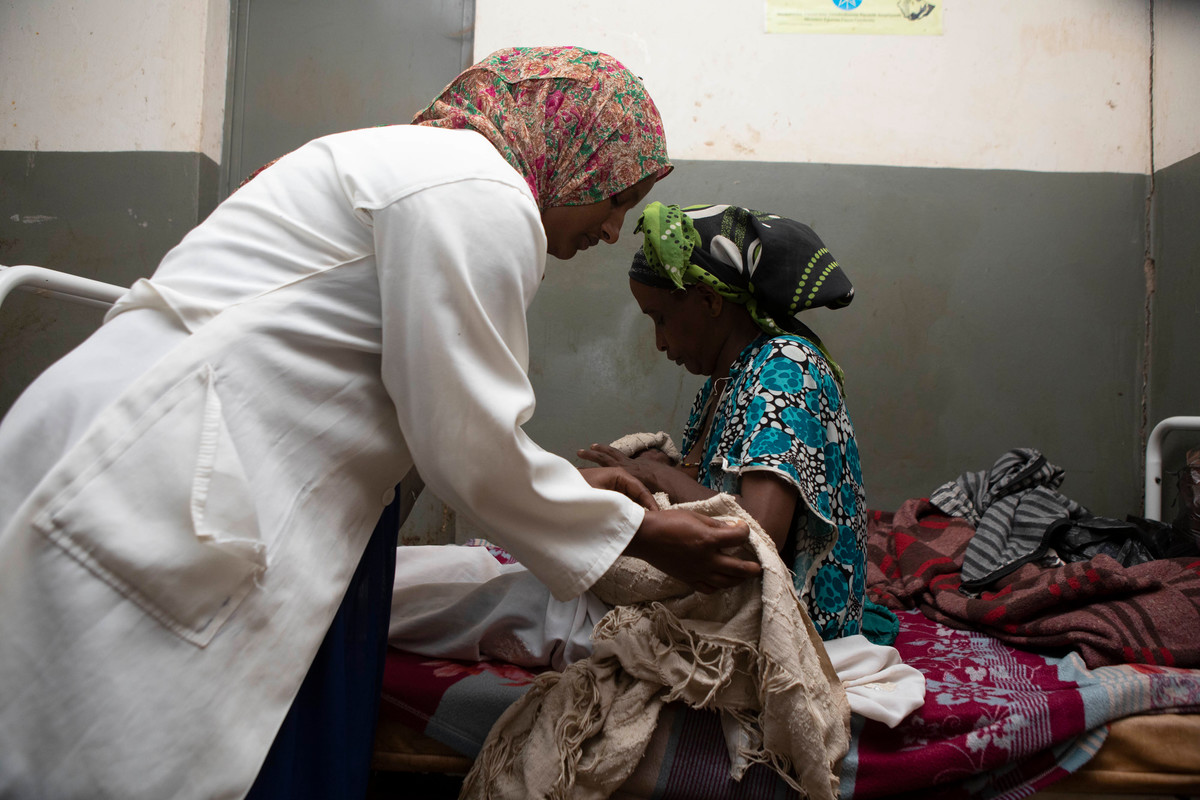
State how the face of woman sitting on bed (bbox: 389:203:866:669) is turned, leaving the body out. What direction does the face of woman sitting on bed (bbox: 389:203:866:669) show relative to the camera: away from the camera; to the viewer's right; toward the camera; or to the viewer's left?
to the viewer's left

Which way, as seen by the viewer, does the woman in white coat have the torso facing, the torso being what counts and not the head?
to the viewer's right

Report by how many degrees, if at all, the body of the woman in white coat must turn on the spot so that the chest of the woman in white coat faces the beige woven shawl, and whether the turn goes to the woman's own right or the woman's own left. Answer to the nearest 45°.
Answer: approximately 45° to the woman's own left

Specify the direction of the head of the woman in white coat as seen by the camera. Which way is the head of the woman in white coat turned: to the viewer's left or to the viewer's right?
to the viewer's right

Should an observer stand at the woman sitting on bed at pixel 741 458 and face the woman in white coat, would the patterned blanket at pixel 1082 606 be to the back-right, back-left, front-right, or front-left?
back-left

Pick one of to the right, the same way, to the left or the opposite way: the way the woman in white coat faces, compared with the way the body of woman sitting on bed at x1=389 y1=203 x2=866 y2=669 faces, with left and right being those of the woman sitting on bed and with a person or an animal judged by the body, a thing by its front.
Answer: the opposite way

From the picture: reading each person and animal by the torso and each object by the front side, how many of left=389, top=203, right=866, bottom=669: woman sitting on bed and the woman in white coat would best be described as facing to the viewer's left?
1

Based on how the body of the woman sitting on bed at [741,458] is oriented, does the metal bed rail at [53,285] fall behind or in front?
in front

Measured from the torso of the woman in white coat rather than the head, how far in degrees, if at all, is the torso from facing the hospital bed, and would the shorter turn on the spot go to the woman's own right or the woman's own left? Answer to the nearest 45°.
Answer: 0° — they already face it

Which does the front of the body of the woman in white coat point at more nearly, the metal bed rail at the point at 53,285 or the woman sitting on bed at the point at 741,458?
the woman sitting on bed

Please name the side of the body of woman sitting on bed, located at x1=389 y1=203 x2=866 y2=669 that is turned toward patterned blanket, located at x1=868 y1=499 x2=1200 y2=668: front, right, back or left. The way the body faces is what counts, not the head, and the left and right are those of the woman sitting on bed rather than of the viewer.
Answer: back

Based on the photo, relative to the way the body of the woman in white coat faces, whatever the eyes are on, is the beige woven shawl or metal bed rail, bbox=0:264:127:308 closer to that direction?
the beige woven shawl

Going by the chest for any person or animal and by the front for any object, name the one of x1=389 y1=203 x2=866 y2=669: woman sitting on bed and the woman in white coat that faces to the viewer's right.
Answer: the woman in white coat

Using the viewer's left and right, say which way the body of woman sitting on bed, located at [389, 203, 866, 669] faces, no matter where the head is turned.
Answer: facing to the left of the viewer

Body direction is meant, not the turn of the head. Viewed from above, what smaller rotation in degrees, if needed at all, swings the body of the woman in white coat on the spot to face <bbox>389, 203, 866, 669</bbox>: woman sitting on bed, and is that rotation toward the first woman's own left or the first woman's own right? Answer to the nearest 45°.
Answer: approximately 45° to the first woman's own left
